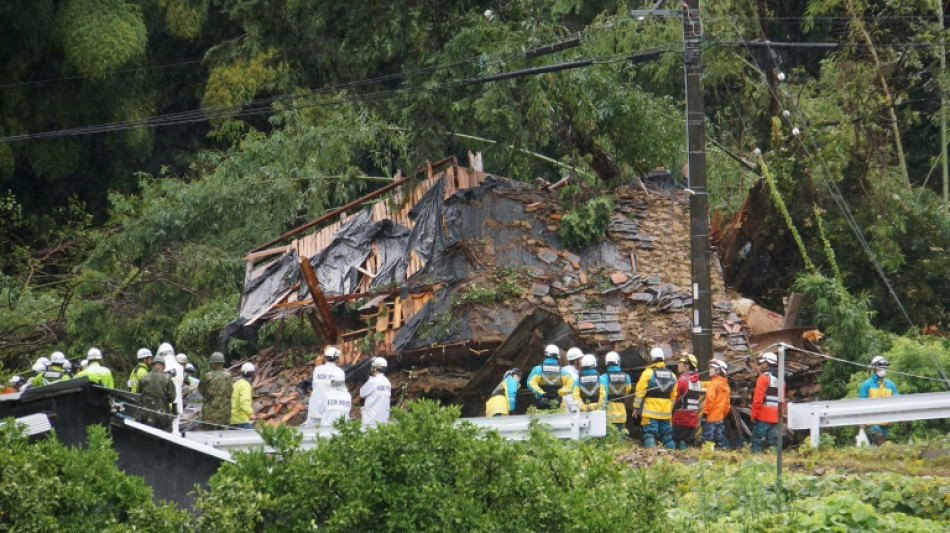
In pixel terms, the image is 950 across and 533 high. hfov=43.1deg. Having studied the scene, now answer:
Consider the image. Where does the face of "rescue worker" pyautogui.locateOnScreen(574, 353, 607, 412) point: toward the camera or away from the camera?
away from the camera

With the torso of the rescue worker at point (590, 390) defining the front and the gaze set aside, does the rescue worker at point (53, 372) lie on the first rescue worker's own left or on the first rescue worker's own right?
on the first rescue worker's own left

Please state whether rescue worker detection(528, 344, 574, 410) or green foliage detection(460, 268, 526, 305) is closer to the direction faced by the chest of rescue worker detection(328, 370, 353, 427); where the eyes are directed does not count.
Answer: the green foliage

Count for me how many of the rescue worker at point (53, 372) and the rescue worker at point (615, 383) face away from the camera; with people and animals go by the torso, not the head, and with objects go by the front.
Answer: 2

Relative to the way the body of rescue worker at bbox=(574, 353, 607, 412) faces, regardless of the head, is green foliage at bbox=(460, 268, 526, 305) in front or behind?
in front

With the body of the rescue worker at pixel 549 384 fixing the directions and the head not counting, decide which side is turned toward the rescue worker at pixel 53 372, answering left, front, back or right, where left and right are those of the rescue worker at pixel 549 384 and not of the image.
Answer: left

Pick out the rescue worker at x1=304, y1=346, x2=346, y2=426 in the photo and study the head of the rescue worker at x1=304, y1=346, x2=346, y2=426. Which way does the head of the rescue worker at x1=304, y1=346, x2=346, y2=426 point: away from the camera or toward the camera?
away from the camera

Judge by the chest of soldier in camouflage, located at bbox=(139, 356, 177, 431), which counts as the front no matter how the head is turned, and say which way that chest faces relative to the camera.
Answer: away from the camera

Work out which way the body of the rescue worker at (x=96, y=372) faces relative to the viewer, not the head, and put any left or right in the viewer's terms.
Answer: facing away from the viewer

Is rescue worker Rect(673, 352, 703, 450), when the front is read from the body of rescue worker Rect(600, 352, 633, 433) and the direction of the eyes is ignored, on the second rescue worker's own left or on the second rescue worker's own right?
on the second rescue worker's own right

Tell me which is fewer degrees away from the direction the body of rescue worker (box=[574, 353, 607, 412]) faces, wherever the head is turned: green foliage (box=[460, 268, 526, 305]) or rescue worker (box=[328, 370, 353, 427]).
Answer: the green foliage

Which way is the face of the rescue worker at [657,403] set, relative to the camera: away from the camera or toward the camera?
away from the camera

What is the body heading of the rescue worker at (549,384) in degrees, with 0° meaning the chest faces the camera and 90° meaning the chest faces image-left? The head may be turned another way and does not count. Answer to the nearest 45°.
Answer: approximately 180°

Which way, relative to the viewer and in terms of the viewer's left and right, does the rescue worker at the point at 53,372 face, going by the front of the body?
facing away from the viewer

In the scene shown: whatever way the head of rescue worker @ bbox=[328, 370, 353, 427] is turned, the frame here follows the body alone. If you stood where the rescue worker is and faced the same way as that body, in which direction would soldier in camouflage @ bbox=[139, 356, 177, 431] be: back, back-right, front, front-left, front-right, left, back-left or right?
left

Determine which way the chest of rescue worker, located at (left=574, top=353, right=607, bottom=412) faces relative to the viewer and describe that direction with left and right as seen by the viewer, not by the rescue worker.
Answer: facing away from the viewer

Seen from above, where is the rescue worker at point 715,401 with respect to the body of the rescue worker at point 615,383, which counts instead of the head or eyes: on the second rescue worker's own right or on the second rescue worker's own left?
on the second rescue worker's own right
